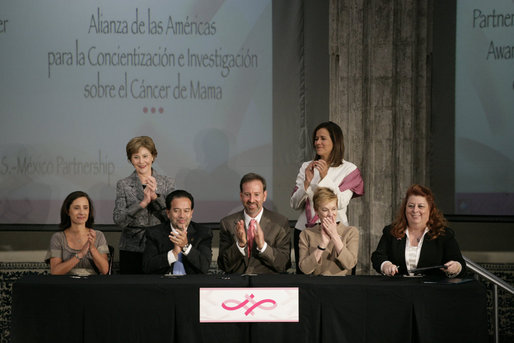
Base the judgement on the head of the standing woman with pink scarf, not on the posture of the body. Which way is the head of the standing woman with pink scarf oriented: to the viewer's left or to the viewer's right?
to the viewer's left

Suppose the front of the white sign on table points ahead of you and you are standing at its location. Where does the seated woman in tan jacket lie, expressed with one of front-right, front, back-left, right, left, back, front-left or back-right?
back-left

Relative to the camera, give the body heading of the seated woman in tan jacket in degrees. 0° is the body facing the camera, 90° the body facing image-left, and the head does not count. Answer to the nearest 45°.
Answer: approximately 0°

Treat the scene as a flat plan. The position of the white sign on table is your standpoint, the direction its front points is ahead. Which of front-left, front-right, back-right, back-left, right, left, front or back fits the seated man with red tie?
back

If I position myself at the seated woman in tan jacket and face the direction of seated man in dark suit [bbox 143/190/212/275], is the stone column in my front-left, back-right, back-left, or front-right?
back-right

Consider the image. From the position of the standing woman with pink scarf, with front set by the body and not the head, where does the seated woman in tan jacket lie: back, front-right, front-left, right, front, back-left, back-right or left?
front-left

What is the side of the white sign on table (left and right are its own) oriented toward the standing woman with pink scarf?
back

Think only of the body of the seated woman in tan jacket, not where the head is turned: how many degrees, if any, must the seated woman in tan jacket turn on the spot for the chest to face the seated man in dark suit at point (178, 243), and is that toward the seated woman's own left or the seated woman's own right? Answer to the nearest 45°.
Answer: approximately 90° to the seated woman's own right

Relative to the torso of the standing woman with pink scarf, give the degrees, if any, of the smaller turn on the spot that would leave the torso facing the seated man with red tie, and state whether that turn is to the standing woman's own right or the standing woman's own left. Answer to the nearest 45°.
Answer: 0° — they already face them

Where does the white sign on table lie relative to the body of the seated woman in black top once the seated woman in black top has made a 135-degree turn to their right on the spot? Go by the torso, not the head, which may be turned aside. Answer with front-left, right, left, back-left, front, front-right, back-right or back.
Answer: left
